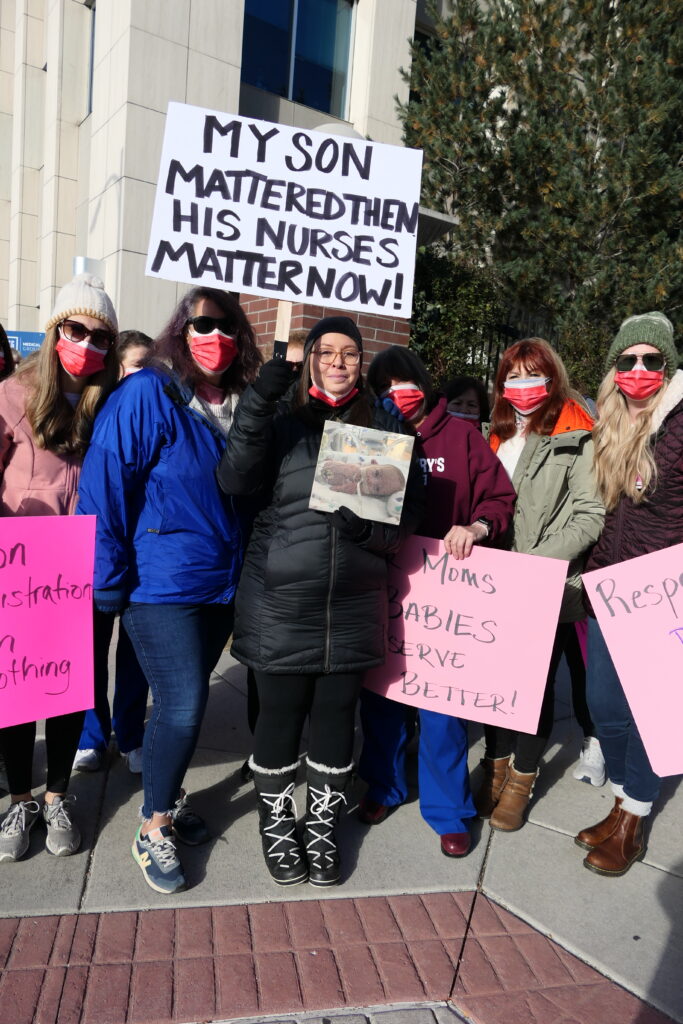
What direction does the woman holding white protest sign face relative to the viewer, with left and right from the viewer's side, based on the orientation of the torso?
facing the viewer

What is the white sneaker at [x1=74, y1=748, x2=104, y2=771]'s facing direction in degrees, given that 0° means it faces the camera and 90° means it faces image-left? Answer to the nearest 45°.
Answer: approximately 45°

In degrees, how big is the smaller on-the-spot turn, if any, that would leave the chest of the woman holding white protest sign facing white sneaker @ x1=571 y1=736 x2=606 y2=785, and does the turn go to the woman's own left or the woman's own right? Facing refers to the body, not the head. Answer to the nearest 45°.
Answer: approximately 135° to the woman's own left

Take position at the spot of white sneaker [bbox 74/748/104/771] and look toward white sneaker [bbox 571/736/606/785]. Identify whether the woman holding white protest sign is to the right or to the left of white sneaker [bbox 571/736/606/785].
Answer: right

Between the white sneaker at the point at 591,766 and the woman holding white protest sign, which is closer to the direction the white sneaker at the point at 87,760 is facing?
the woman holding white protest sign

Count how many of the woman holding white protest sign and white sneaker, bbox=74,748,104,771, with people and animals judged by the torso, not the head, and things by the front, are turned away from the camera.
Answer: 0

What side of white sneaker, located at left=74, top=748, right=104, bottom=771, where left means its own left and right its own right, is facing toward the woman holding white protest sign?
left

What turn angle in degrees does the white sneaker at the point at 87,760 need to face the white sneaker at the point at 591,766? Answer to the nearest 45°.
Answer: approximately 135° to its left

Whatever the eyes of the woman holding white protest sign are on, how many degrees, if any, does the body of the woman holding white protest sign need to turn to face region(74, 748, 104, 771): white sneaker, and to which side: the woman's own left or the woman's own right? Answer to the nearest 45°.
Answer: approximately 135° to the woman's own right
